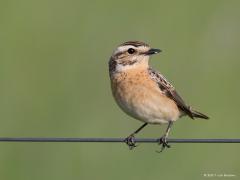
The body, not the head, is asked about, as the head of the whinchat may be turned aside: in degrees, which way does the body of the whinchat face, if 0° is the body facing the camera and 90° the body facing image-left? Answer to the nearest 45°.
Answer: approximately 45°
